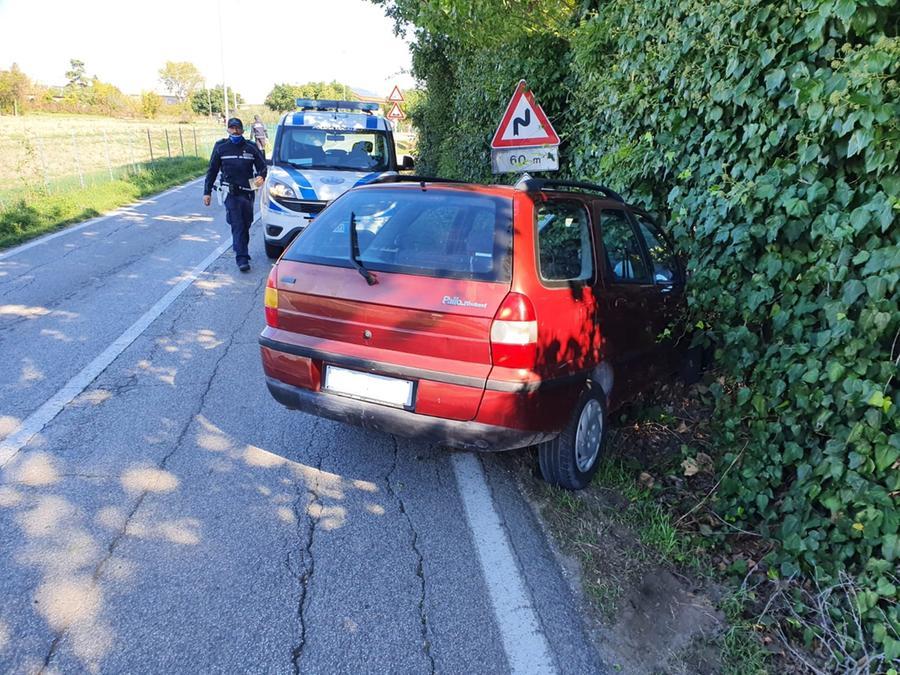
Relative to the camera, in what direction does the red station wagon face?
facing away from the viewer and to the right of the viewer

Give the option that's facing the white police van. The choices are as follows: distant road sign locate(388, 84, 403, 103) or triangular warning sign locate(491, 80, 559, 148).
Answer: the distant road sign

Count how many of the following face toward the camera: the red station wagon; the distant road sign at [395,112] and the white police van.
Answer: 2

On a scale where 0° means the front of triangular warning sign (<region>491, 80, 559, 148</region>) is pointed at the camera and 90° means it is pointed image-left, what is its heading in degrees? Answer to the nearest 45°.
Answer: approximately 0°

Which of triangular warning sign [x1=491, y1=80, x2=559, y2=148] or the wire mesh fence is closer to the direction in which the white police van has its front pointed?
the triangular warning sign
